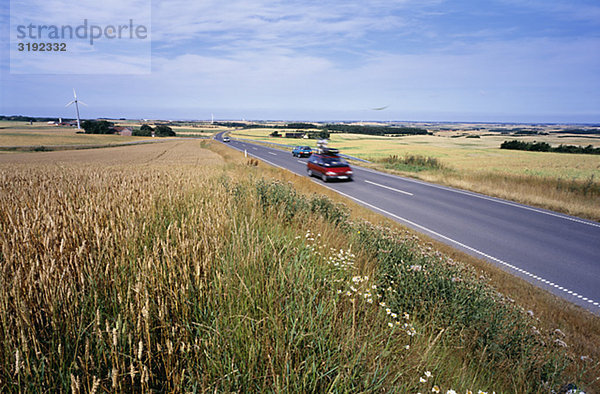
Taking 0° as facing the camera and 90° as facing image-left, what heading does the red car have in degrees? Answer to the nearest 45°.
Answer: approximately 315°

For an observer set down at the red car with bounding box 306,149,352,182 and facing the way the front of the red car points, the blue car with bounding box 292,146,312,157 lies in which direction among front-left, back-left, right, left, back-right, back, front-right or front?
back-left
